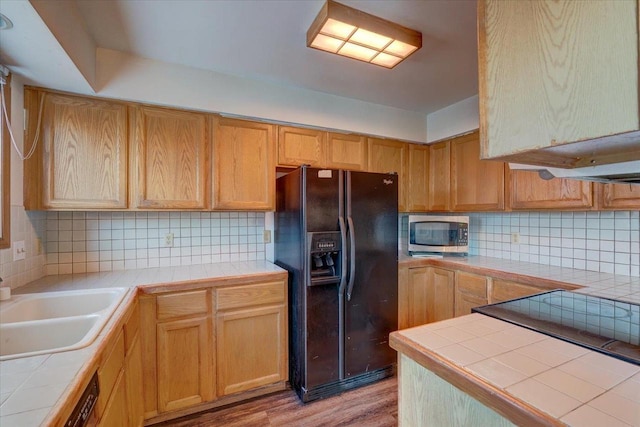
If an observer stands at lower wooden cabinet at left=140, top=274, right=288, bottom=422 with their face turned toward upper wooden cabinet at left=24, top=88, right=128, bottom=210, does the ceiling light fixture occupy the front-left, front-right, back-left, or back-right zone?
back-left

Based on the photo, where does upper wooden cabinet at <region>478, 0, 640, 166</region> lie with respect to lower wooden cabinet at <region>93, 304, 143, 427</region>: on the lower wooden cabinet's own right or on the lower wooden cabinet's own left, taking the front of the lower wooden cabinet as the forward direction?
on the lower wooden cabinet's own right

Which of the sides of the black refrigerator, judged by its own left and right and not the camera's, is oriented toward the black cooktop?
front

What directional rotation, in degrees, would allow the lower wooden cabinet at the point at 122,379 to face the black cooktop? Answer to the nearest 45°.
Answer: approximately 45° to its right

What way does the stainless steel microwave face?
toward the camera

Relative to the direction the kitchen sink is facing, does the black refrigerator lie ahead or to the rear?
ahead

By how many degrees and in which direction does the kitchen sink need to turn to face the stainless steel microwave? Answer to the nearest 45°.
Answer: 0° — it already faces it

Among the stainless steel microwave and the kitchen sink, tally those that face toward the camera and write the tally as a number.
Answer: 1

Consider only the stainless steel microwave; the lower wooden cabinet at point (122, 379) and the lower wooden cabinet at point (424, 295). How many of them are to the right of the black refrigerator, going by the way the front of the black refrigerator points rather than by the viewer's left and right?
1

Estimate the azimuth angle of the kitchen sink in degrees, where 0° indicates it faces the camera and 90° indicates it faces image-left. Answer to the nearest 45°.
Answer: approximately 270°

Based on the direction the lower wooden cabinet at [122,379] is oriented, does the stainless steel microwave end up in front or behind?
in front

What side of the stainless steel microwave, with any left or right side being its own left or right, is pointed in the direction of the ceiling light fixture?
front

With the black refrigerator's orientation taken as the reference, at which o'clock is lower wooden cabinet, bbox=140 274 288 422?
The lower wooden cabinet is roughly at 4 o'clock from the black refrigerator.

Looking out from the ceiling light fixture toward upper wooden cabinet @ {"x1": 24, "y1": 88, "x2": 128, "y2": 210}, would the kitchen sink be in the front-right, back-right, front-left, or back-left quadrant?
front-left

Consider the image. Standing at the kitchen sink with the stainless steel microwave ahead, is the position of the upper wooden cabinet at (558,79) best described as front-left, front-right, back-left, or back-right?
front-right

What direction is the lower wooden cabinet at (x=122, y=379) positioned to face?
to the viewer's right

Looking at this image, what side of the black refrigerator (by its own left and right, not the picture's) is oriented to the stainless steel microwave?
left
